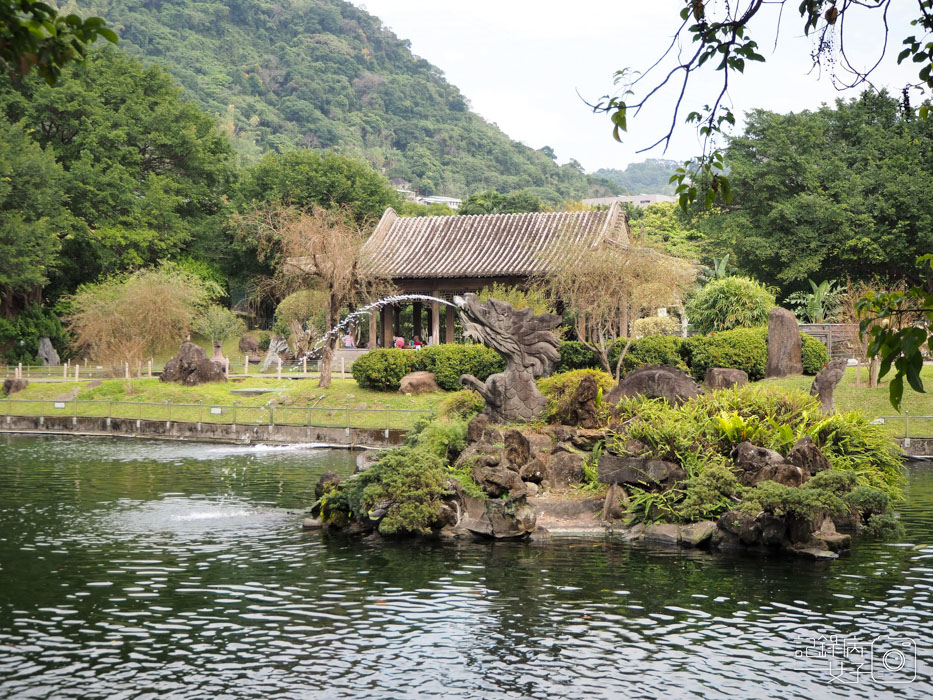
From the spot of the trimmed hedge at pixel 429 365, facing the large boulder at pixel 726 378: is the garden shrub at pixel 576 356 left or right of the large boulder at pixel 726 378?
left

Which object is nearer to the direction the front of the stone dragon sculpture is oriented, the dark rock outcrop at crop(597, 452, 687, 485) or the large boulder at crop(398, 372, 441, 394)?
the large boulder

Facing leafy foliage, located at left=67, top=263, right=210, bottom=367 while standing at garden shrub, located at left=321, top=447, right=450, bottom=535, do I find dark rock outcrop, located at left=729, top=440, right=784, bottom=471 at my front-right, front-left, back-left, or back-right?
back-right

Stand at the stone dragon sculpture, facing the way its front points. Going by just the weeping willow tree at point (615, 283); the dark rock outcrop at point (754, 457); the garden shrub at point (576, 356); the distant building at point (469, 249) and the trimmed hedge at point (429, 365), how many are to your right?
4

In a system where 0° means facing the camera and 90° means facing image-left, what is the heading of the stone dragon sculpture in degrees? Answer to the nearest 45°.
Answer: approximately 90°

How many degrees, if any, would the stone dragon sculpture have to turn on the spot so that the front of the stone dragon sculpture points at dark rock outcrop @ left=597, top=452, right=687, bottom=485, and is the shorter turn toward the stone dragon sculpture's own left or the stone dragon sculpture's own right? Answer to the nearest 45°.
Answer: approximately 135° to the stone dragon sculpture's own left

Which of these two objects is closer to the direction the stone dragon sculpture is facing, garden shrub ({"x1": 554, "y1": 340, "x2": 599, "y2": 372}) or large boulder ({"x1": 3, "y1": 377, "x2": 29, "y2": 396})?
the large boulder

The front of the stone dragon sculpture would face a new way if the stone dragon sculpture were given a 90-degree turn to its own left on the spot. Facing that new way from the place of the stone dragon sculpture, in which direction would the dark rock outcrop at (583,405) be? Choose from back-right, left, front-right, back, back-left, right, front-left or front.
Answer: front-left

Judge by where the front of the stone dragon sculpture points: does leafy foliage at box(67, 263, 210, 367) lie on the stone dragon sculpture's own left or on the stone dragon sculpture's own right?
on the stone dragon sculpture's own right

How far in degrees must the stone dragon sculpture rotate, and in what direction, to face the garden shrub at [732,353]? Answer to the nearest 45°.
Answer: approximately 135° to its right

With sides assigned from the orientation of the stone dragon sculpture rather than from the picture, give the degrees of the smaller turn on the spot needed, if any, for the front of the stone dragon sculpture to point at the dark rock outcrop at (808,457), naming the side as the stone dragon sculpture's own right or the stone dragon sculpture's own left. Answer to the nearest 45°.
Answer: approximately 135° to the stone dragon sculpture's own left

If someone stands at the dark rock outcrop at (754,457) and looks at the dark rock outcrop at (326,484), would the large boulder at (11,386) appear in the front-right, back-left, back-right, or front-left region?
front-right

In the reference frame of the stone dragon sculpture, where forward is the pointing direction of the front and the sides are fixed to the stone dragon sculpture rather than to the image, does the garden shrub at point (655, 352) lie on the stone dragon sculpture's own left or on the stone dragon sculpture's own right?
on the stone dragon sculpture's own right

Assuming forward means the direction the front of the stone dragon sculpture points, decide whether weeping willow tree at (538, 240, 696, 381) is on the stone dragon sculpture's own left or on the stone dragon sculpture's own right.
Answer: on the stone dragon sculpture's own right
